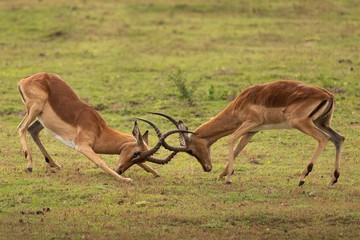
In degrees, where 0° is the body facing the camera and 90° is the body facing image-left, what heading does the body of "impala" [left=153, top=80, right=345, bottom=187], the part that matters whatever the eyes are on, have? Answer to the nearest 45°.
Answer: approximately 90°

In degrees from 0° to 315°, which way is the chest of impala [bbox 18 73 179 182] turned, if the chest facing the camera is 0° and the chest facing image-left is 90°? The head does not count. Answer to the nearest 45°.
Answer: approximately 270°

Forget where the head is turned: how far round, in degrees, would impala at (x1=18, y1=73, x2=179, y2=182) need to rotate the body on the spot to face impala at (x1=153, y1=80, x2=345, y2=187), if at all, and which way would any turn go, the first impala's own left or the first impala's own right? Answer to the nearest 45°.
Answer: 0° — it already faces it

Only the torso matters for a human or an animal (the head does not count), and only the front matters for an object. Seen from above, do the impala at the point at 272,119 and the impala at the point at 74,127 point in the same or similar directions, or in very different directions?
very different directions

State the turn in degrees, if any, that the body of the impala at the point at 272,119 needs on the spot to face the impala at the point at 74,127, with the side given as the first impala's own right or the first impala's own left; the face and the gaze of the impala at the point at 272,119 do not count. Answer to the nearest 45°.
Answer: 0° — it already faces it
